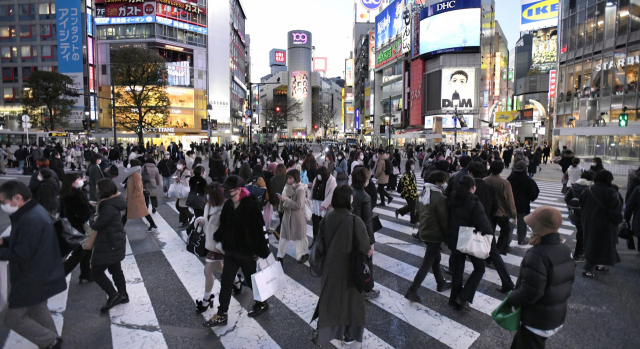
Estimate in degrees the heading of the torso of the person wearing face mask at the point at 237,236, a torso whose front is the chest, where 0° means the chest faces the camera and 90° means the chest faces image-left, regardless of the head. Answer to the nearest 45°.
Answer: approximately 45°

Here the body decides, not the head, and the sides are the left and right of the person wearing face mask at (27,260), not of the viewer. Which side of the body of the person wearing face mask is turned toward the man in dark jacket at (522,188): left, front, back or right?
back

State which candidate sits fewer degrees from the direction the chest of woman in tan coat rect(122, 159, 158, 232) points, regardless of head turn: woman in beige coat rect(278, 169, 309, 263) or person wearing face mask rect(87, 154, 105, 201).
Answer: the person wearing face mask

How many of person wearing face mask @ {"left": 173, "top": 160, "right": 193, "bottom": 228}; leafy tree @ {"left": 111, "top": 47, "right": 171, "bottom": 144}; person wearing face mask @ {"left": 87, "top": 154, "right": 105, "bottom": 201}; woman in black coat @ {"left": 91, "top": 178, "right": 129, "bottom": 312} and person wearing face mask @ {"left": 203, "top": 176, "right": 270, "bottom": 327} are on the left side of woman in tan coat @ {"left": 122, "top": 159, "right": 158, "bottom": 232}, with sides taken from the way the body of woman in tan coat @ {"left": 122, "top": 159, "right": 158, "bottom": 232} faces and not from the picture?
2

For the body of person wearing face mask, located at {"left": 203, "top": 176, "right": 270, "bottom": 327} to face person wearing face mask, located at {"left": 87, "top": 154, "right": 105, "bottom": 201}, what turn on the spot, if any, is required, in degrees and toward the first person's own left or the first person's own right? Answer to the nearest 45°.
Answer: approximately 90° to the first person's own right
